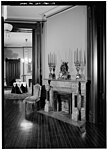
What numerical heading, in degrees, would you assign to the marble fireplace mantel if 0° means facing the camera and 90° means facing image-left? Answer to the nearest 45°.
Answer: approximately 45°
